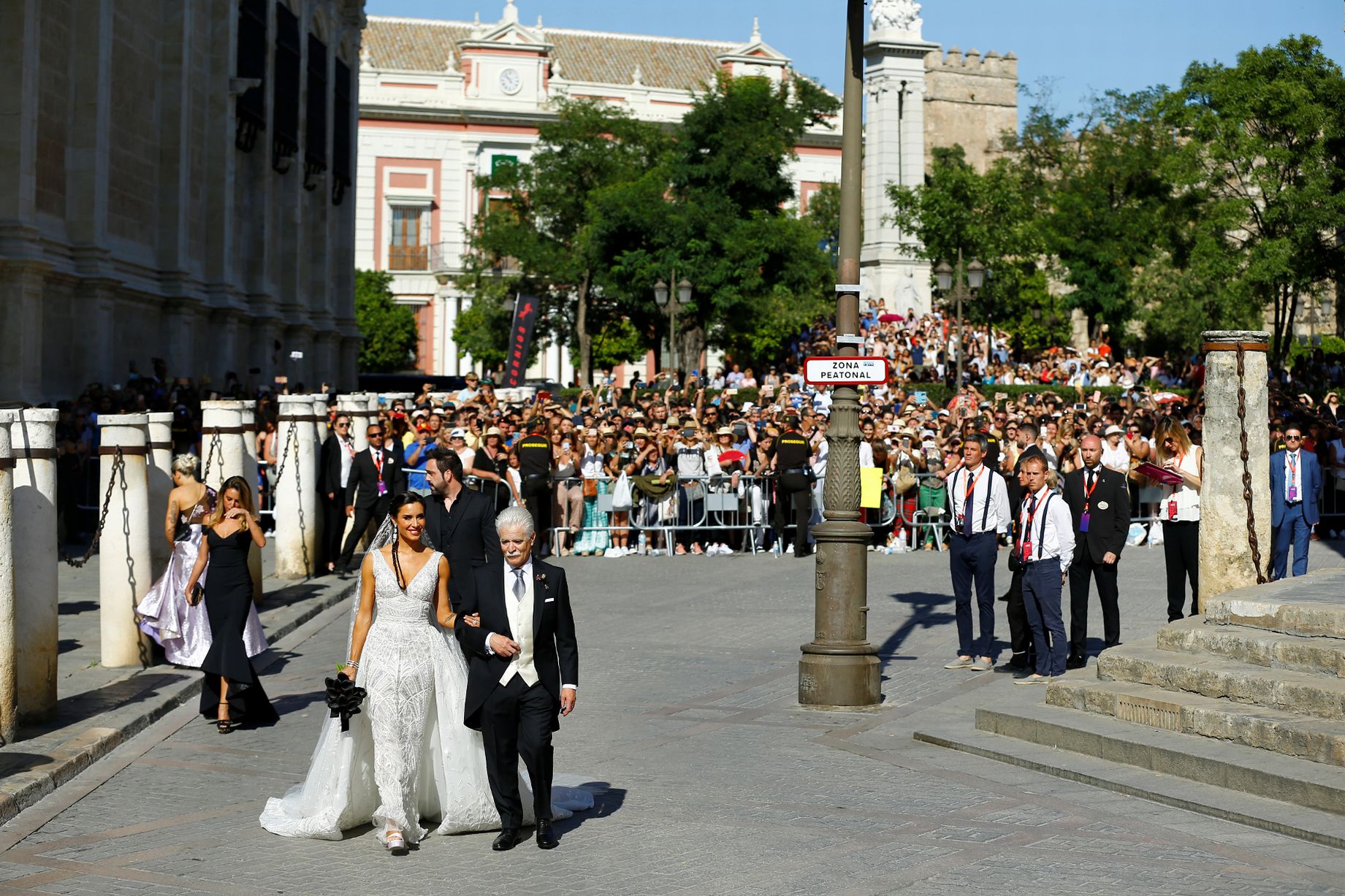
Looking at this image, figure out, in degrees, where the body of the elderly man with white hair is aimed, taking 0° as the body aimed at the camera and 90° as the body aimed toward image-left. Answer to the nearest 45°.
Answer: approximately 0°

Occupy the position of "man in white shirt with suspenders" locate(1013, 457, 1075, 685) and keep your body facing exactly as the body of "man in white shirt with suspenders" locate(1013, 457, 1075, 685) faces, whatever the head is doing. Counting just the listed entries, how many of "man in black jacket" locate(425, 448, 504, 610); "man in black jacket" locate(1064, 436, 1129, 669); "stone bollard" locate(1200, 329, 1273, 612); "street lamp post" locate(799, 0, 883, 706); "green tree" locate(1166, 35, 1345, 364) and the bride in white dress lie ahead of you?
3

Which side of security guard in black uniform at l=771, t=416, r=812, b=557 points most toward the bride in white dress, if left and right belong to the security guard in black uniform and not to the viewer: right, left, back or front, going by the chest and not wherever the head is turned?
back

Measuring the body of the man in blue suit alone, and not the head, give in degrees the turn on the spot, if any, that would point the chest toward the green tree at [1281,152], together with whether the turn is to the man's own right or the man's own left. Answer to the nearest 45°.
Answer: approximately 180°

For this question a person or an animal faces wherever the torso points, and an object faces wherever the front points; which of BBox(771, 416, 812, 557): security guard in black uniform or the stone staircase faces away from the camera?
the security guard in black uniform

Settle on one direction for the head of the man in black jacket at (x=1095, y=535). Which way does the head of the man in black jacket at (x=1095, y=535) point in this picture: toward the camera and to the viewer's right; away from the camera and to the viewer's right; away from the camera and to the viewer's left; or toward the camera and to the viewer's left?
toward the camera and to the viewer's left

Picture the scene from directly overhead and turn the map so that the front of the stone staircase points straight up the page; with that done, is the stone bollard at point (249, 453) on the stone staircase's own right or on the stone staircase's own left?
on the stone staircase's own right

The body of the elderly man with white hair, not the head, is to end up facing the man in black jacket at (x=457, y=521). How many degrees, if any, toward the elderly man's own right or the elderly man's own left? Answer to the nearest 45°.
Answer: approximately 180°

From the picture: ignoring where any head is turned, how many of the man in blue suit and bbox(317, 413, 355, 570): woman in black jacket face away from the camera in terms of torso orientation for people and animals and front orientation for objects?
0

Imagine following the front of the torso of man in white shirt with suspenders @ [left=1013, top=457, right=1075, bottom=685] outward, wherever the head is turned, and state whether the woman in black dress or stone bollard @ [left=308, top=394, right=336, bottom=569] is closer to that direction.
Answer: the woman in black dress

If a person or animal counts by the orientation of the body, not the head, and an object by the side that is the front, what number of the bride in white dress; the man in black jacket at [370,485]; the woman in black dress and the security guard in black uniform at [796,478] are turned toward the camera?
3

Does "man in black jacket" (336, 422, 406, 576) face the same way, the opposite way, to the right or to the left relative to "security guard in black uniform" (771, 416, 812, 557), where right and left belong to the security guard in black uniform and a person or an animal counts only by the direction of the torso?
the opposite way

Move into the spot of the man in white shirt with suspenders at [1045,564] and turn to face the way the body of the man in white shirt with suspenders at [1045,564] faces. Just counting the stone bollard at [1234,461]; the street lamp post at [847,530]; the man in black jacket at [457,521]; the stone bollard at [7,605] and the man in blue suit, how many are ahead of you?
3
